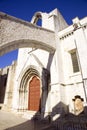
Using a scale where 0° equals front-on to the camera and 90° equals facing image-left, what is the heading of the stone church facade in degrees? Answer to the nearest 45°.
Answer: approximately 45°
